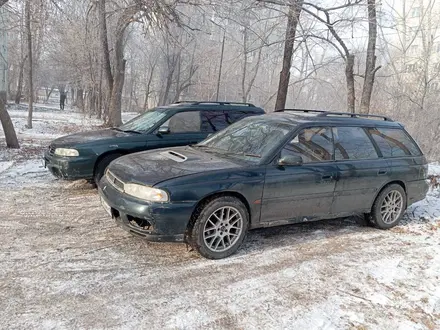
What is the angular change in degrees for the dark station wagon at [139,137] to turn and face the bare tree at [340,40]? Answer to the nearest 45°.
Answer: approximately 180°

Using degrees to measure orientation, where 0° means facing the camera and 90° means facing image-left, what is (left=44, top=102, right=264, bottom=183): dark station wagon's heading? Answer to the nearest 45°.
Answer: approximately 45°
